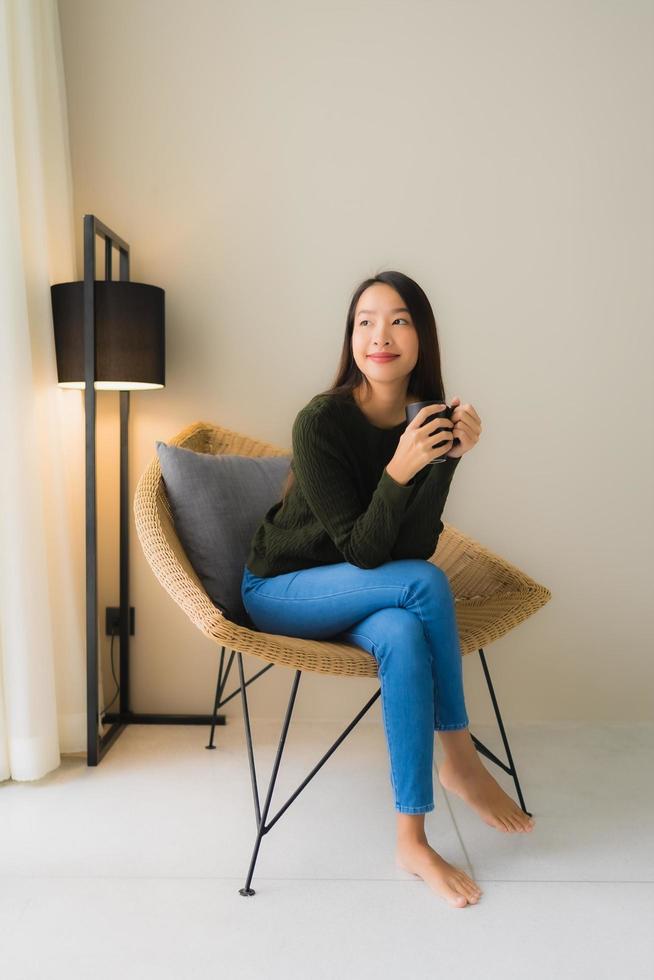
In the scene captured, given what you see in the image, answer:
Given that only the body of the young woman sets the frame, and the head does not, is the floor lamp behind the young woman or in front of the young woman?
behind

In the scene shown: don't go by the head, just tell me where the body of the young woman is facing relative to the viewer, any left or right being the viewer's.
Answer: facing the viewer and to the right of the viewer

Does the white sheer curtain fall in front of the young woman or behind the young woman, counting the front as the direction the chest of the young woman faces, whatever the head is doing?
behind
